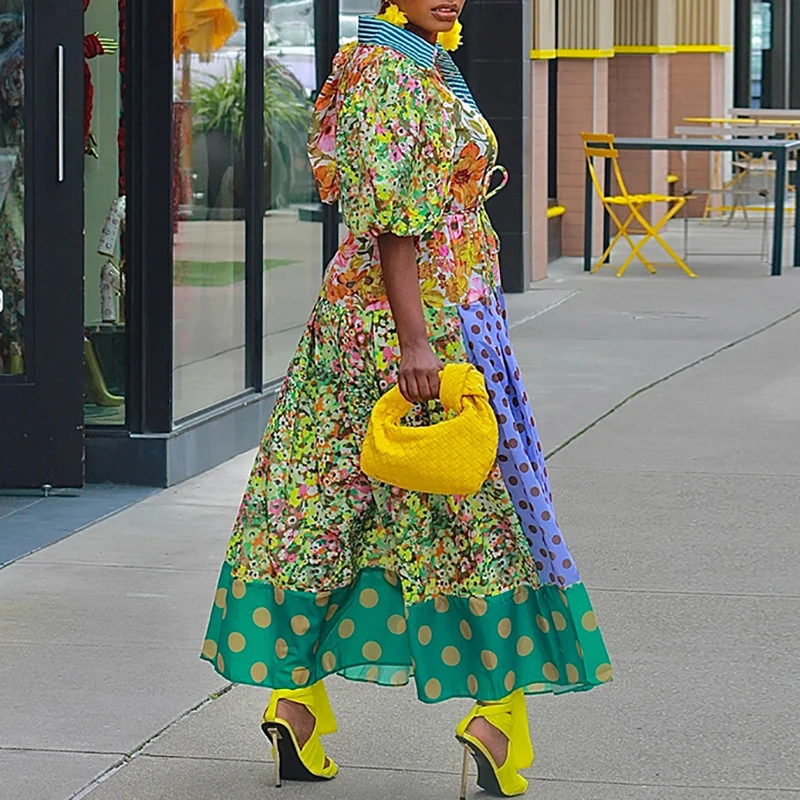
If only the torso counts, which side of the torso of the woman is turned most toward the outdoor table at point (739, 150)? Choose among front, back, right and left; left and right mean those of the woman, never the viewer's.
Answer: left

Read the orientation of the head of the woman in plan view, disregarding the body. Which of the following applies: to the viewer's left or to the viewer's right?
to the viewer's right

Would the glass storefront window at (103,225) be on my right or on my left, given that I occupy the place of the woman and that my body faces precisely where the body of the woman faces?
on my left

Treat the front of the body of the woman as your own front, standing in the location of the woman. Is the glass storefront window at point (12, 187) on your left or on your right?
on your left

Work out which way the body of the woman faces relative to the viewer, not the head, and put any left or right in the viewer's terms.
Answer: facing to the right of the viewer
